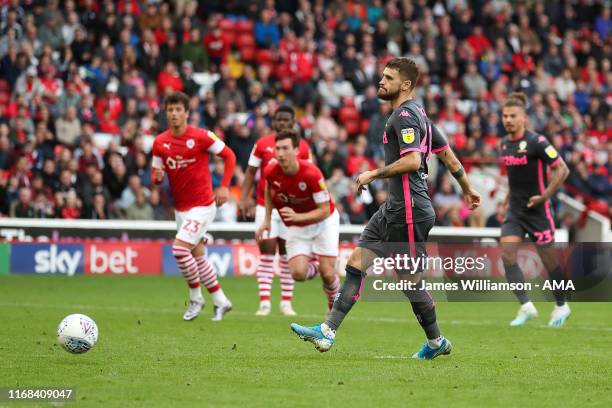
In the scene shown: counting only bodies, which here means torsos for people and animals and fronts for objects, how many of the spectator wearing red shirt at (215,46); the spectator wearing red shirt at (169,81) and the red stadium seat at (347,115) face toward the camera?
3

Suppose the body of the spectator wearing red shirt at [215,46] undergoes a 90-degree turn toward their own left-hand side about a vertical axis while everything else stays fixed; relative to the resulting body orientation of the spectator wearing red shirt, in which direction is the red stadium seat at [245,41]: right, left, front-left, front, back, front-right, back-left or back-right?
front-left

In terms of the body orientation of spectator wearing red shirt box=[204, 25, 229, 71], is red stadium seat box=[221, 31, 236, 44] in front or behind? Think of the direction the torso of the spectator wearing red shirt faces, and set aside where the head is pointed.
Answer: behind

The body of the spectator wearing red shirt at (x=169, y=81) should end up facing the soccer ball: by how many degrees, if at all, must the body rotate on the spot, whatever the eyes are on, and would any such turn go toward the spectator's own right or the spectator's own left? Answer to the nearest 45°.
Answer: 0° — they already face it

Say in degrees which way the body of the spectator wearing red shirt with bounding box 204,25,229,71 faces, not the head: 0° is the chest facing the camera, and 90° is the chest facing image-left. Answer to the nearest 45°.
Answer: approximately 0°

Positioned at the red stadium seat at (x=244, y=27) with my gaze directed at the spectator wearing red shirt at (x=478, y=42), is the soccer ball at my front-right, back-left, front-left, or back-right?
back-right

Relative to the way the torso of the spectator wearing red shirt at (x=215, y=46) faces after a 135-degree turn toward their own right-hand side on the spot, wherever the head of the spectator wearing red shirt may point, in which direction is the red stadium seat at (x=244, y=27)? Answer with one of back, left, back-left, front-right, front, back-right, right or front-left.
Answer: right

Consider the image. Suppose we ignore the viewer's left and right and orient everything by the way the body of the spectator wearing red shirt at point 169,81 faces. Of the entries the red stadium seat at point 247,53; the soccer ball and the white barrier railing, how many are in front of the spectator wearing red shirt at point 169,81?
2

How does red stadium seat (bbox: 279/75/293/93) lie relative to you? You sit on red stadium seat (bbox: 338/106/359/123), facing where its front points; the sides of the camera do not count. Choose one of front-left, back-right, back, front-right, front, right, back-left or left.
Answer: right

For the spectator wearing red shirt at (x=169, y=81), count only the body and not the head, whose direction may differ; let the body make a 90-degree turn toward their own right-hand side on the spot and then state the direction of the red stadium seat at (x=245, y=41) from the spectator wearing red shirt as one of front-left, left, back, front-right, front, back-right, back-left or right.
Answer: back-right
